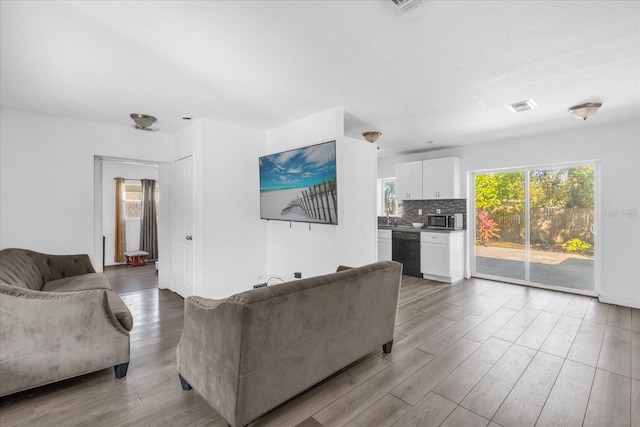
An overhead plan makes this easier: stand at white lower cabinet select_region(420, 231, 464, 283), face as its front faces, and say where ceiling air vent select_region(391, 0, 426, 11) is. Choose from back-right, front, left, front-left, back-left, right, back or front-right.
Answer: front-left

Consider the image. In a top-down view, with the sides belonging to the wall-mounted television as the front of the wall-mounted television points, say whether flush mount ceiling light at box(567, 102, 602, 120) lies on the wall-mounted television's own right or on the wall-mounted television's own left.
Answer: on the wall-mounted television's own left

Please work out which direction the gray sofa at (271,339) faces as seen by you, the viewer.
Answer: facing away from the viewer and to the left of the viewer

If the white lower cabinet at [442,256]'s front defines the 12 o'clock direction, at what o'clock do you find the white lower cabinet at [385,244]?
the white lower cabinet at [385,244] is roughly at 2 o'clock from the white lower cabinet at [442,256].

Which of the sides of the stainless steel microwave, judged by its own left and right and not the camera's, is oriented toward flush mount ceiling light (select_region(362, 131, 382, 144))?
front

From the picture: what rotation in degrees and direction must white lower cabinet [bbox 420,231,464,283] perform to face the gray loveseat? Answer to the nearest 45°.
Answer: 0° — it already faces it

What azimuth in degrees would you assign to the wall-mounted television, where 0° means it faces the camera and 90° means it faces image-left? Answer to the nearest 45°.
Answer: approximately 45°

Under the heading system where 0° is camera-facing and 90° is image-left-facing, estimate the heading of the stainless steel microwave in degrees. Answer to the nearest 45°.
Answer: approximately 45°

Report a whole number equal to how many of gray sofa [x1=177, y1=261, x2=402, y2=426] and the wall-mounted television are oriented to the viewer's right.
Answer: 0

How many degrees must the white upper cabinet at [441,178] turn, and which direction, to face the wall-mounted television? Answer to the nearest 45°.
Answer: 0° — it already faces it

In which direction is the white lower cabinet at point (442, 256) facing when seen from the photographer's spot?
facing the viewer and to the left of the viewer

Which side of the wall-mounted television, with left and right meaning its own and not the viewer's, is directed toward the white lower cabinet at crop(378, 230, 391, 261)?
back

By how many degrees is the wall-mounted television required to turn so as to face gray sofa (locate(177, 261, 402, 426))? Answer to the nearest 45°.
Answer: approximately 45° to its left

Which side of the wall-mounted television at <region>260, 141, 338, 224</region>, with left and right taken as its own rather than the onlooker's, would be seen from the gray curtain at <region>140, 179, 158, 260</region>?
right

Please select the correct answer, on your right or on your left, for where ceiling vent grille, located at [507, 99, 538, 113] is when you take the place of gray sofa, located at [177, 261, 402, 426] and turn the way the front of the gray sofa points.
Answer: on your right
